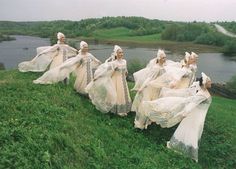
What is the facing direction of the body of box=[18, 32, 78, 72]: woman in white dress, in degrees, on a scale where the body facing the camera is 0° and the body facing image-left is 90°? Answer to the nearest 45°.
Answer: approximately 315°

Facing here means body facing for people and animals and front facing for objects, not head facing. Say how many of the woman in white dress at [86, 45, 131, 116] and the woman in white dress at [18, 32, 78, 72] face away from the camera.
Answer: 0
